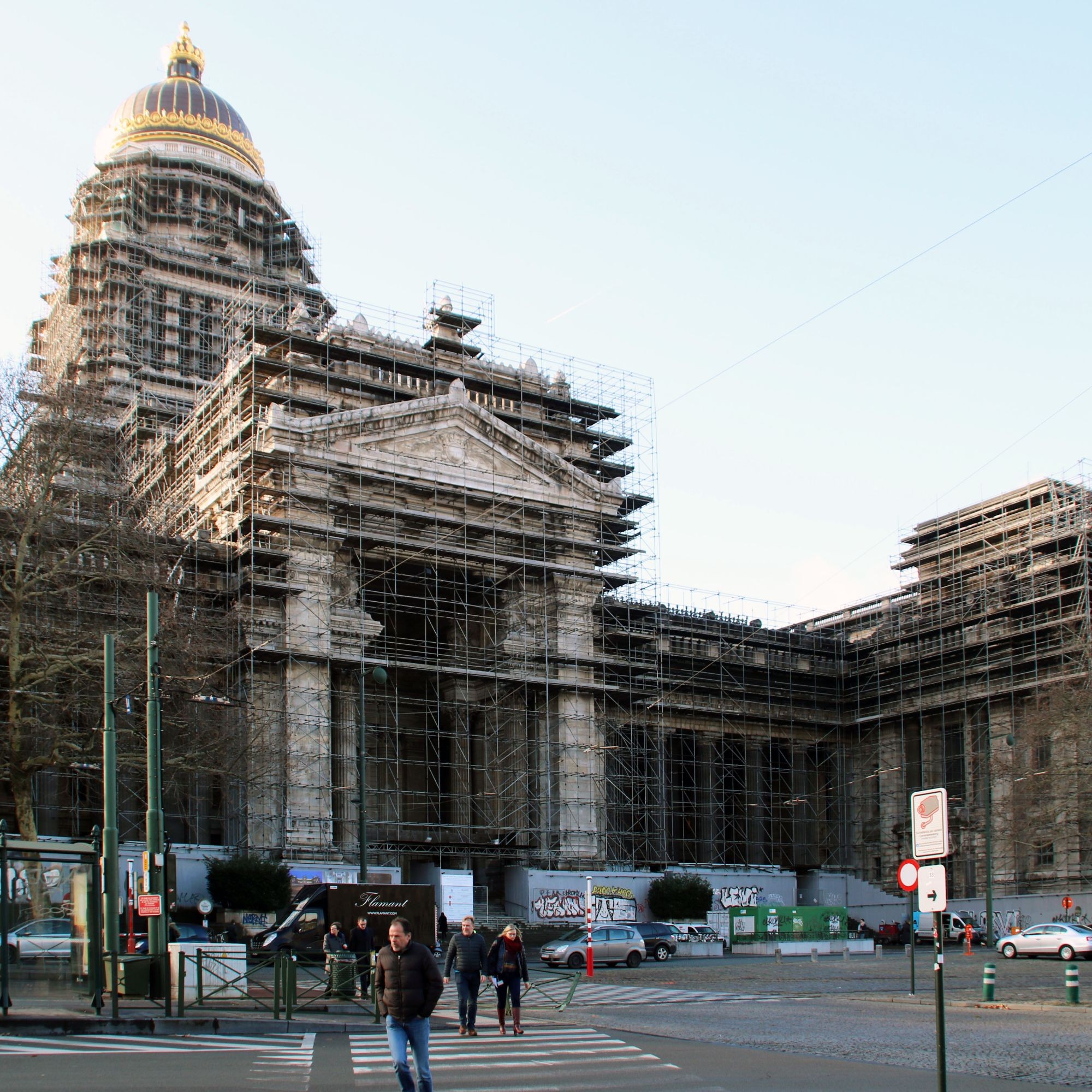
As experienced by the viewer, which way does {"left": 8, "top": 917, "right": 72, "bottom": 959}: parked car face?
facing to the left of the viewer

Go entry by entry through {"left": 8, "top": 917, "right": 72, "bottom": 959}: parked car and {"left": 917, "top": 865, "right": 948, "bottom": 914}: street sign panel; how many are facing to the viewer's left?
1

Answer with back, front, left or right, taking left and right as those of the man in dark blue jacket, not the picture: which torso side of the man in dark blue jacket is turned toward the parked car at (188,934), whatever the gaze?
back

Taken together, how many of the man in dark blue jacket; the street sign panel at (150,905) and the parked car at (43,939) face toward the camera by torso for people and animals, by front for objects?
2

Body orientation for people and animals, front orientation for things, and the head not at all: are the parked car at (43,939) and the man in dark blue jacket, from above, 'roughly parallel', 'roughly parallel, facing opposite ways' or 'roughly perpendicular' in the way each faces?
roughly perpendicular

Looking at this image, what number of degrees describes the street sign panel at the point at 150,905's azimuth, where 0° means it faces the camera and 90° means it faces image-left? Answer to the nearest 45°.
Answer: approximately 0°

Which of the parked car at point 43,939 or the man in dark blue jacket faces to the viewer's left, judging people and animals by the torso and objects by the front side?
the parked car

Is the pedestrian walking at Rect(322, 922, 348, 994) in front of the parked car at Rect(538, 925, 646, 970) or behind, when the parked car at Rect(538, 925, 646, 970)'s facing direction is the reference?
in front

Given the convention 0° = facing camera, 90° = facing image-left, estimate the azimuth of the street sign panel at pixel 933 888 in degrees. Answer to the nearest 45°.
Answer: approximately 0°
